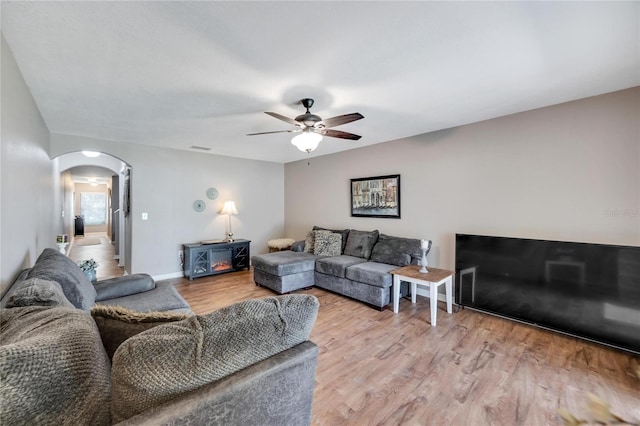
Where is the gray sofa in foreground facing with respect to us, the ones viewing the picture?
facing away from the viewer and to the right of the viewer

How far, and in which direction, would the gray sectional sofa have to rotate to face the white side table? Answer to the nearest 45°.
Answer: approximately 90° to its left

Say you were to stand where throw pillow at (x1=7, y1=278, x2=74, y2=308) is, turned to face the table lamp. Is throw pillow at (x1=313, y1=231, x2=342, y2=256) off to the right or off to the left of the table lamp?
right

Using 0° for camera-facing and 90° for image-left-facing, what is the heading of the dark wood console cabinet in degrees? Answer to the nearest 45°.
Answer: approximately 315°

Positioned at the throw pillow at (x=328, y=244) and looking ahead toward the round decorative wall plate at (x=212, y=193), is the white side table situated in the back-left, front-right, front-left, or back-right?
back-left
